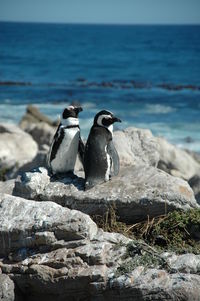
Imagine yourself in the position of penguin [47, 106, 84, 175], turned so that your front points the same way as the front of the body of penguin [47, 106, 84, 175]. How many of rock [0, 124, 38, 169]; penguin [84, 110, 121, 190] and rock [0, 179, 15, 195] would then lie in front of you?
1

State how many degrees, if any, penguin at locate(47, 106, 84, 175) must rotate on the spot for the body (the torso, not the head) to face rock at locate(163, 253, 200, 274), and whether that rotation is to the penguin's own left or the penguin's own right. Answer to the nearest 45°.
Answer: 0° — it already faces it

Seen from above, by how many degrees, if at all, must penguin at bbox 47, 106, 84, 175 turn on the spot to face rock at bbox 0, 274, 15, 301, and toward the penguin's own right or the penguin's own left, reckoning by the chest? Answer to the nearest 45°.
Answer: approximately 45° to the penguin's own right

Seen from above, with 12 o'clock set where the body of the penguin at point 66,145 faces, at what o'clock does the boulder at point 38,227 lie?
The boulder is roughly at 2 o'clock from the penguin.

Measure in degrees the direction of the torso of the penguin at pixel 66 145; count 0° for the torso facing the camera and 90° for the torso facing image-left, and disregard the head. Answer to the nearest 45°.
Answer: approximately 315°

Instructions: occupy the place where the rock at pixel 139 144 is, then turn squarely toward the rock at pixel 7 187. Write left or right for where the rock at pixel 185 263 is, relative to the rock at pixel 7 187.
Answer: left

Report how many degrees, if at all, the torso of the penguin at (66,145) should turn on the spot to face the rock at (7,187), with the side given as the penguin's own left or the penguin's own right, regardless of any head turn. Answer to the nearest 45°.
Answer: approximately 135° to the penguin's own right
